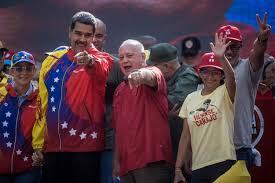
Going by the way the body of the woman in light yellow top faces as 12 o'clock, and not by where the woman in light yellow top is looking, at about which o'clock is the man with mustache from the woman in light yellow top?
The man with mustache is roughly at 3 o'clock from the woman in light yellow top.

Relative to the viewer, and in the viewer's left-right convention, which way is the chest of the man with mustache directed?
facing the viewer

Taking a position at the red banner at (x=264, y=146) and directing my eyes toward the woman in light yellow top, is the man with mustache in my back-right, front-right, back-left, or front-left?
front-right

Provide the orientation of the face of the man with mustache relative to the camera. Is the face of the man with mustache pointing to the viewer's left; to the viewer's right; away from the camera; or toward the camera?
toward the camera

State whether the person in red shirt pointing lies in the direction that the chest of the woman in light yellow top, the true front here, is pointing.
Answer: no

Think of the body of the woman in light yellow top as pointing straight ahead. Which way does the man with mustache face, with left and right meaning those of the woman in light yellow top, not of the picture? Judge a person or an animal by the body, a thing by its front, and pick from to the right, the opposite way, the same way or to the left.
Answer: the same way

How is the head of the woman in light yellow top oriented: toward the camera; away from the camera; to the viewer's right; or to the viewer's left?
toward the camera

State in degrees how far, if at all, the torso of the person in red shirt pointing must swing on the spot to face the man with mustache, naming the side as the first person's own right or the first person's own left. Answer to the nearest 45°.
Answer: approximately 45° to the first person's own right

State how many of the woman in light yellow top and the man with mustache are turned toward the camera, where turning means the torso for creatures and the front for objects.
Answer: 2

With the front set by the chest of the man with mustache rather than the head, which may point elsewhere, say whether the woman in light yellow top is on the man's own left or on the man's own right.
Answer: on the man's own left

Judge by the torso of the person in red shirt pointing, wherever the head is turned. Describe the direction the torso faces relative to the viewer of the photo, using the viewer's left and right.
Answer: facing the viewer and to the left of the viewer

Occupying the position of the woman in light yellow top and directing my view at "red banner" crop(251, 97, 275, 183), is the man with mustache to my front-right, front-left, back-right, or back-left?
back-left

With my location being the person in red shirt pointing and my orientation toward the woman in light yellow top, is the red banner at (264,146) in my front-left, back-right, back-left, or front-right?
front-left

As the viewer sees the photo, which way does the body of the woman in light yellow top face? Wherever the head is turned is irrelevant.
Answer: toward the camera
